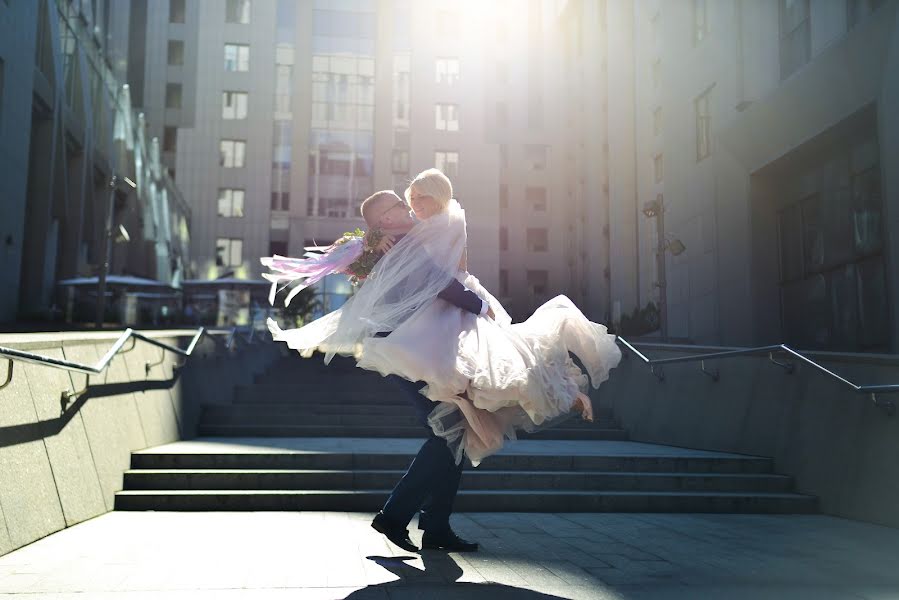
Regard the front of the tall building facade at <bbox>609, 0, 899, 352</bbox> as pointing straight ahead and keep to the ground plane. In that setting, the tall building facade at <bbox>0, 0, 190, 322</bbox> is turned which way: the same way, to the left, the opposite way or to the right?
the opposite way

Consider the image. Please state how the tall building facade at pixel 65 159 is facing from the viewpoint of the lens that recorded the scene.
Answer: facing to the right of the viewer

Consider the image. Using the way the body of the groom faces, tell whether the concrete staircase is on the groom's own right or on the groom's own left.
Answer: on the groom's own left

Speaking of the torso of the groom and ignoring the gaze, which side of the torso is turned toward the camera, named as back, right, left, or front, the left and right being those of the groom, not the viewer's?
right

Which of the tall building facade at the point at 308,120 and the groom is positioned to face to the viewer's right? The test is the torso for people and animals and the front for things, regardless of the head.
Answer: the groom

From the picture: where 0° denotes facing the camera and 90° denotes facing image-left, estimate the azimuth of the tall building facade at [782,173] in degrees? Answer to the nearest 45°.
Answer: approximately 45°

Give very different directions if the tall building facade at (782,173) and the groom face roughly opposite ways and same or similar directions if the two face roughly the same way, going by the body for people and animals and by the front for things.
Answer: very different directions
